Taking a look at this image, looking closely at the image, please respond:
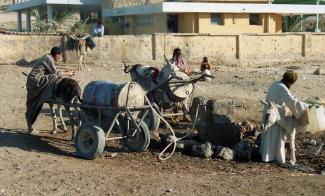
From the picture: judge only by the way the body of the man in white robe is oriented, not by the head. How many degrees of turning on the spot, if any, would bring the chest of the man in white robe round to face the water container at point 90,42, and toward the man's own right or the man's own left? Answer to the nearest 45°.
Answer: approximately 135° to the man's own left

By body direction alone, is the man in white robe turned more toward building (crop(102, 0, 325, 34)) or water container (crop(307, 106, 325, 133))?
the water container

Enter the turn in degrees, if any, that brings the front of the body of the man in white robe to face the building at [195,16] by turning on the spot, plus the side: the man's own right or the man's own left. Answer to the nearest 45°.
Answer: approximately 90° to the man's own left

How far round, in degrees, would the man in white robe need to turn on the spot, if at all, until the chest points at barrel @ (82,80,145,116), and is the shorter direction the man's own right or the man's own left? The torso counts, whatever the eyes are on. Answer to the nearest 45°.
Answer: approximately 180°

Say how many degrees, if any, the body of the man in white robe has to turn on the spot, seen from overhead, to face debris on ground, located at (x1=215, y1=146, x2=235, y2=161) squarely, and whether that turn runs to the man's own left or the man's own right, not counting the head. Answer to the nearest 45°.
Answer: approximately 180°

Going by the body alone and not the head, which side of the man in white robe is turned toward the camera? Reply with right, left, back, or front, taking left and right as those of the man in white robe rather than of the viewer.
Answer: right

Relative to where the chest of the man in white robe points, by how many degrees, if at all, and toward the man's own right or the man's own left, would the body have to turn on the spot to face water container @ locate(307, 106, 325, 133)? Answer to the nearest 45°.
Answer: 0° — they already face it

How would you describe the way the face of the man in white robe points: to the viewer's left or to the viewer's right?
to the viewer's right
